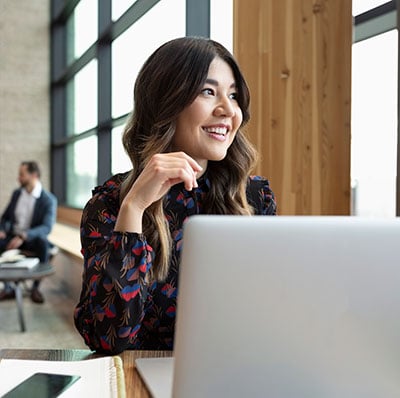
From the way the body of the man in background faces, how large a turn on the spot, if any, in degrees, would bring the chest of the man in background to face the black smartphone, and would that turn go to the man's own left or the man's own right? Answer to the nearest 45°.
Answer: approximately 45° to the man's own left

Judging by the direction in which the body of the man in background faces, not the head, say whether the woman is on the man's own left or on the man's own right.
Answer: on the man's own left

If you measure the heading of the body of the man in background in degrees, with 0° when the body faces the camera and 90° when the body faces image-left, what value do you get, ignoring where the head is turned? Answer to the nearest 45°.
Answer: approximately 45°

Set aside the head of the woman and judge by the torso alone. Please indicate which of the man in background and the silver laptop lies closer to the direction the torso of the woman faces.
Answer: the silver laptop

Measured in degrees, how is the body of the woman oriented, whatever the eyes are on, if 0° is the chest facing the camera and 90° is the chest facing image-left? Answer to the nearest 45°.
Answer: approximately 315°
